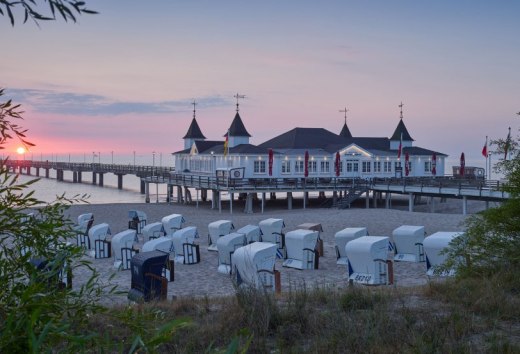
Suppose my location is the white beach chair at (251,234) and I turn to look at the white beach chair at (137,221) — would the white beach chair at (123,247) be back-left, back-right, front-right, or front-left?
front-left

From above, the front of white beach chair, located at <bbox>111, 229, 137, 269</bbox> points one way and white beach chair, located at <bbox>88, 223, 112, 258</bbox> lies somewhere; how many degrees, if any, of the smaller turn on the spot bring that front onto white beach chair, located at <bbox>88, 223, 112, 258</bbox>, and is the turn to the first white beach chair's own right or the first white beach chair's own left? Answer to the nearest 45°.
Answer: approximately 45° to the first white beach chair's own left

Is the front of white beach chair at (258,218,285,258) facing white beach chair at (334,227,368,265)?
no

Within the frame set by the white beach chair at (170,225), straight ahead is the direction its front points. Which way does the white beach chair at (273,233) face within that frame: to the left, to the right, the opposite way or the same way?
the same way

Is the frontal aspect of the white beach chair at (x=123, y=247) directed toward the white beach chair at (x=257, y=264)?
no

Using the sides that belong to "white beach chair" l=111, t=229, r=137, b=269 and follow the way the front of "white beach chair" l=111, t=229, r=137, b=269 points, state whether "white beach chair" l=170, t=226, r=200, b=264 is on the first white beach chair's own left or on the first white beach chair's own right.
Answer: on the first white beach chair's own right

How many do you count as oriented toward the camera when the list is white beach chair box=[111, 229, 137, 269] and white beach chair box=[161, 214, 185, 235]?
0

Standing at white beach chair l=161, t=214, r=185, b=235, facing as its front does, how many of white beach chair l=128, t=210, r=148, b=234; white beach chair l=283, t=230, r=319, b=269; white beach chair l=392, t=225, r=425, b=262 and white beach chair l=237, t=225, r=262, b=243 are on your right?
3

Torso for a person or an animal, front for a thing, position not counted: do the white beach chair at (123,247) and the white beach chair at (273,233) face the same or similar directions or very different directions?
same or similar directions

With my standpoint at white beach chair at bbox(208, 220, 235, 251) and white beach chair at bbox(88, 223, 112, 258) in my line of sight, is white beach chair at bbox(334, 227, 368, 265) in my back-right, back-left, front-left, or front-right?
back-left

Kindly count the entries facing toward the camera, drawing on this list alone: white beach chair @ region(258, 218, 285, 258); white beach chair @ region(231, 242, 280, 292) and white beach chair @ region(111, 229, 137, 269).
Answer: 0

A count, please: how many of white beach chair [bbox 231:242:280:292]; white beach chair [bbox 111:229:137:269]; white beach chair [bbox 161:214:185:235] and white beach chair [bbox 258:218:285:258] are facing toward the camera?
0

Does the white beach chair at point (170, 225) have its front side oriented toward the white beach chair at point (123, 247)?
no
